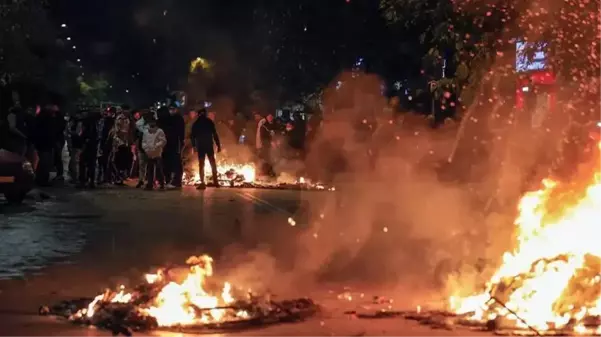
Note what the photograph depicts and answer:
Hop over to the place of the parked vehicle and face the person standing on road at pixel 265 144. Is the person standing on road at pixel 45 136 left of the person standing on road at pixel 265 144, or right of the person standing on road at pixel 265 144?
left

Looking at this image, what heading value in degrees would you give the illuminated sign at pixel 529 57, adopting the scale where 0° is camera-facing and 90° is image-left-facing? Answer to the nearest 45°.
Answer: approximately 0°

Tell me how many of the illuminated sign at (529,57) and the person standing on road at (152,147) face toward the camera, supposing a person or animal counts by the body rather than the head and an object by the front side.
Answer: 2

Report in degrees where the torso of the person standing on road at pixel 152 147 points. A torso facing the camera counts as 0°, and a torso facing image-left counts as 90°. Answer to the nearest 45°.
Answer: approximately 0°
